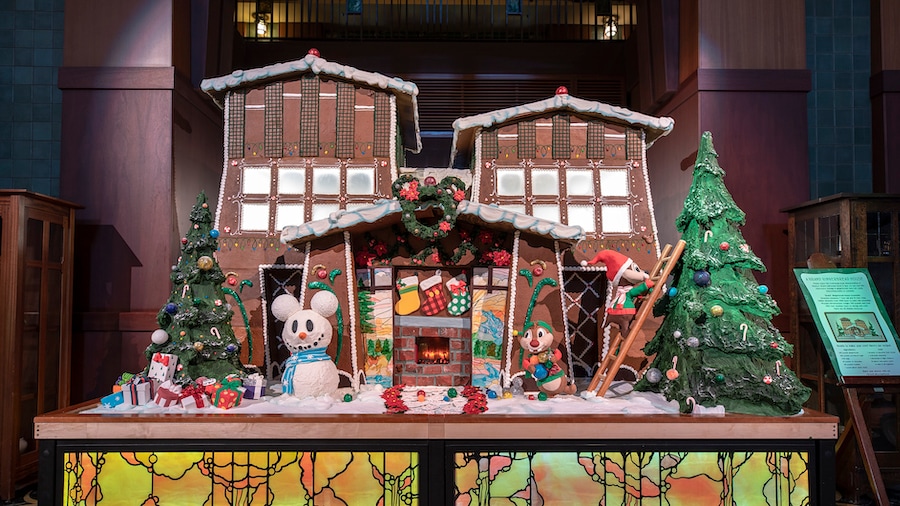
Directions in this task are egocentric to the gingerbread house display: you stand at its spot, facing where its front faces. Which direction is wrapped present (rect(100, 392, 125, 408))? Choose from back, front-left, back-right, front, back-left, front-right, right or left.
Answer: front-right

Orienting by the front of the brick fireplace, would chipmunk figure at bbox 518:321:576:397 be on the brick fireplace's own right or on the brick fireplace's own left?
on the brick fireplace's own left

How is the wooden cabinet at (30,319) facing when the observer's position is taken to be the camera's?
facing the viewer and to the right of the viewer

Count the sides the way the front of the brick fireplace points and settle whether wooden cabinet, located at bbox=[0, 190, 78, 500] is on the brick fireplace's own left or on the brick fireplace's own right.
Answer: on the brick fireplace's own right

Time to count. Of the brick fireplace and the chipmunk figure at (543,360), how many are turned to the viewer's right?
0

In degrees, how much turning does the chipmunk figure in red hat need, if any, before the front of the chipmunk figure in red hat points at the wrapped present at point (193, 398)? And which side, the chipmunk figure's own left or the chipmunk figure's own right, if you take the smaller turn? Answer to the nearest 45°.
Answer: approximately 135° to the chipmunk figure's own right

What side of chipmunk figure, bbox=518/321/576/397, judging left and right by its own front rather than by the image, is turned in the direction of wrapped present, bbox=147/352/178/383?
right

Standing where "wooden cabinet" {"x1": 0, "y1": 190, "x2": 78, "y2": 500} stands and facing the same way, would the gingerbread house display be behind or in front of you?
in front

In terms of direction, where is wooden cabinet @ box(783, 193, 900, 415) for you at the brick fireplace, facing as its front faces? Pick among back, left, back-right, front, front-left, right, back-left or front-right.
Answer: left
